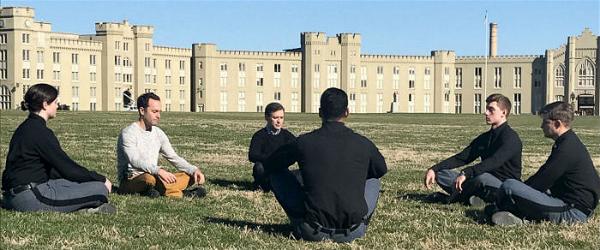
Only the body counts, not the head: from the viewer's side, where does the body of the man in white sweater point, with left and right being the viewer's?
facing the viewer and to the right of the viewer

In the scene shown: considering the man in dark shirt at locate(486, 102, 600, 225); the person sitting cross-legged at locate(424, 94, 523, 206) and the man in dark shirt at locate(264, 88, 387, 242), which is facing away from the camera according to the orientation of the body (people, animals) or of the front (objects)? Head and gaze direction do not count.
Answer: the man in dark shirt at locate(264, 88, 387, 242)

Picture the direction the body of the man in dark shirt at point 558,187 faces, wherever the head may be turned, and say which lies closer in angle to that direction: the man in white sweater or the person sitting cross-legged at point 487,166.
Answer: the man in white sweater

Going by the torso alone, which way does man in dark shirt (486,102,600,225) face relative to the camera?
to the viewer's left

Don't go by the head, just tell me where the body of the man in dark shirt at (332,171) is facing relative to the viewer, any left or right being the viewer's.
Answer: facing away from the viewer

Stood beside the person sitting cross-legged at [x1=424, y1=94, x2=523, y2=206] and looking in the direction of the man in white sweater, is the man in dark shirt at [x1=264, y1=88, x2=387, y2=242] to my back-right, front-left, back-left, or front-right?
front-left

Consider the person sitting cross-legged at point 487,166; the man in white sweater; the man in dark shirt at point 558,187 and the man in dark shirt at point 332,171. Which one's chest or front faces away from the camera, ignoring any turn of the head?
the man in dark shirt at point 332,171

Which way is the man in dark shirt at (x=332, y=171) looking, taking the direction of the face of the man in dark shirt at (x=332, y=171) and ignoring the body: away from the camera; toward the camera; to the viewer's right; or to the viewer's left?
away from the camera

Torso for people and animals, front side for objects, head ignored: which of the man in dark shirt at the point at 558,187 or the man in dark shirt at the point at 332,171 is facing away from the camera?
the man in dark shirt at the point at 332,171

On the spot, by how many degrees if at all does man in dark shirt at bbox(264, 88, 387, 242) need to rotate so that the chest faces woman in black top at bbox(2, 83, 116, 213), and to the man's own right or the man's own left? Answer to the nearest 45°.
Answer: approximately 90° to the man's own left

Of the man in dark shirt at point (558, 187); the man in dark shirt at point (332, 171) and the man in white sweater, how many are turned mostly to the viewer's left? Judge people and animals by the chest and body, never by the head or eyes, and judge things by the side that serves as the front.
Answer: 1

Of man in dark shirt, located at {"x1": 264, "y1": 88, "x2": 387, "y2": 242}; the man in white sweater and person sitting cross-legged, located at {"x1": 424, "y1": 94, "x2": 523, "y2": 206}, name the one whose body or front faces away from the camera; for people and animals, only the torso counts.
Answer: the man in dark shirt

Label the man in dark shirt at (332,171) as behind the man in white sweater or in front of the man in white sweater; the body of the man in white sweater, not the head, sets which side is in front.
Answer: in front

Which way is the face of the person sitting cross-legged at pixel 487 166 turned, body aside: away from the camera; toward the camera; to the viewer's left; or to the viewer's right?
to the viewer's left

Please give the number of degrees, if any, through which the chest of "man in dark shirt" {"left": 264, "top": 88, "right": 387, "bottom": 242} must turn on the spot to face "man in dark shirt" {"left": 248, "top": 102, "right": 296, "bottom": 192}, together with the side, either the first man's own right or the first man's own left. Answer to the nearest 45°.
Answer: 0° — they already face them

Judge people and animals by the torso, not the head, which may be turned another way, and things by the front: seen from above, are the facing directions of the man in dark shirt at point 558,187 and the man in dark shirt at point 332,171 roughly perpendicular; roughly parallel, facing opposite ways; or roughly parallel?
roughly perpendicular
